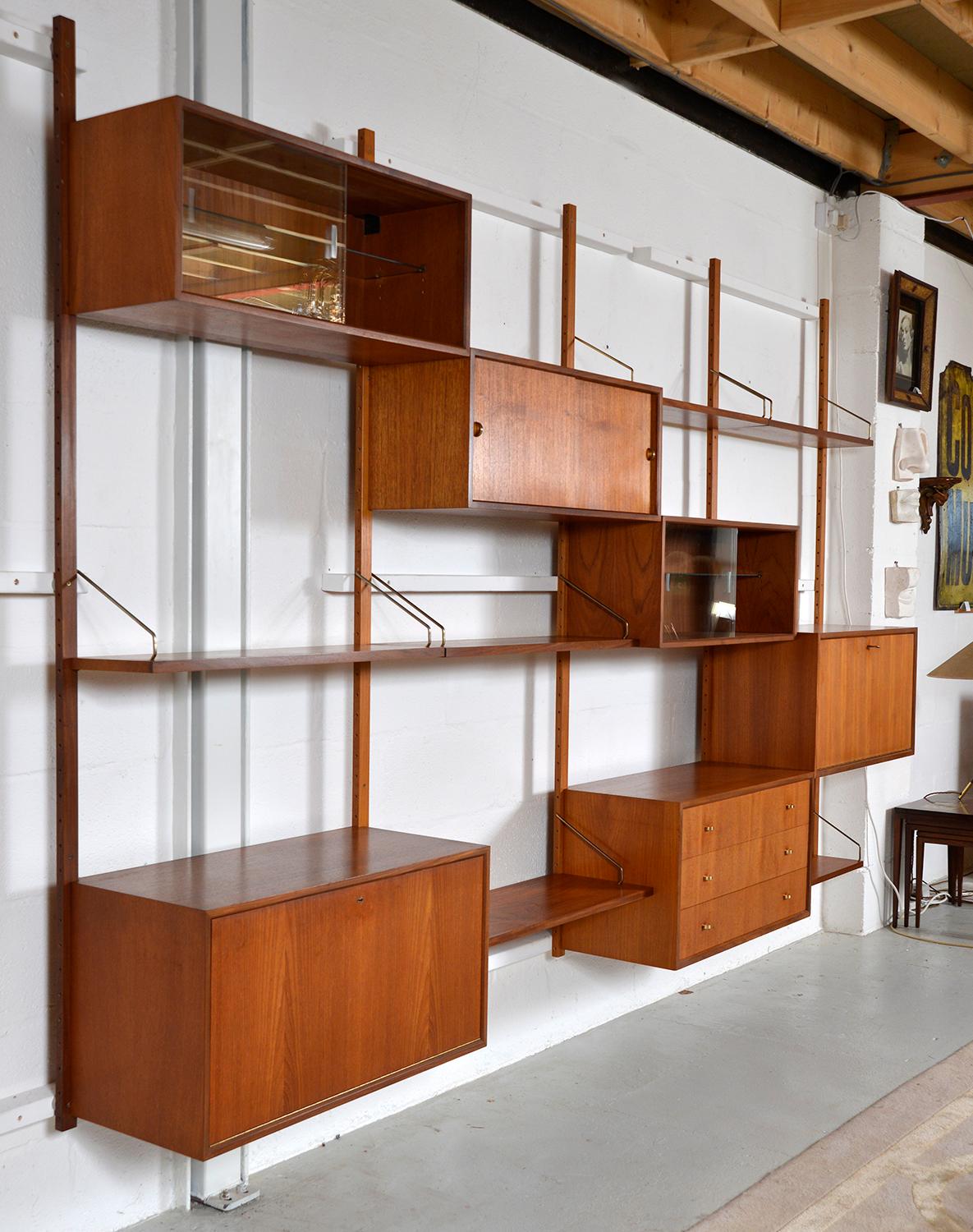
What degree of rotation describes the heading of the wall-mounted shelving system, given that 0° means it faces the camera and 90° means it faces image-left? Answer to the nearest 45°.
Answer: approximately 315°

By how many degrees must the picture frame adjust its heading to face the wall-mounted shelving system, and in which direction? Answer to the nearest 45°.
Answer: approximately 45° to its right

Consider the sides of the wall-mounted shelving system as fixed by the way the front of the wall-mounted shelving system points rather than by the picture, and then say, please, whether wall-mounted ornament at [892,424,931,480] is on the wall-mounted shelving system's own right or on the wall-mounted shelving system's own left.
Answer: on the wall-mounted shelving system's own left

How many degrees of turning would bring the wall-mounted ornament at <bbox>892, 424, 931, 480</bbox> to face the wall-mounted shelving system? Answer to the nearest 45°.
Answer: approximately 45° to its right
